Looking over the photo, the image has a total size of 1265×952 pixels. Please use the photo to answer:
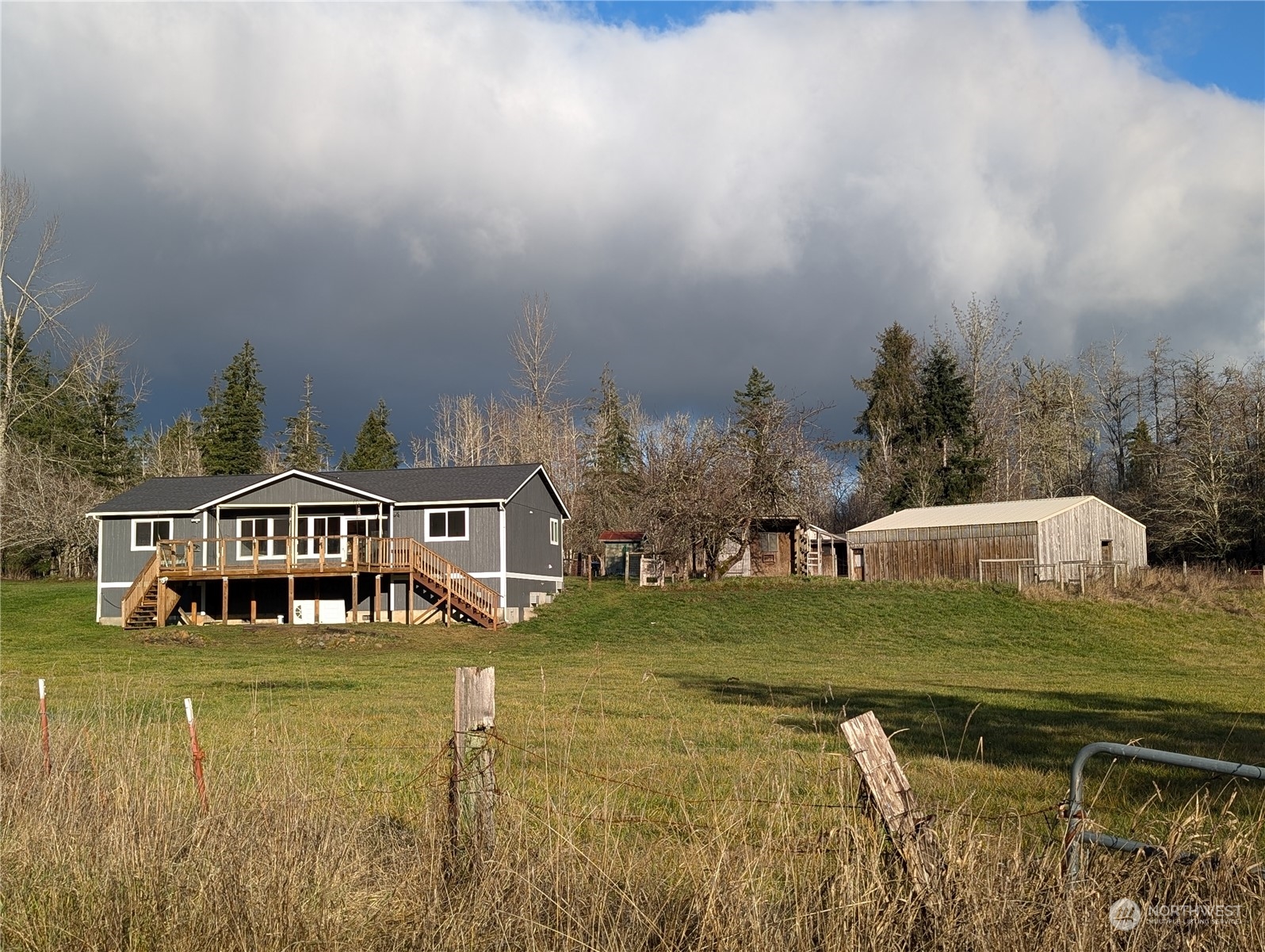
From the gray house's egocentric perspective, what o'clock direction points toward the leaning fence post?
The leaning fence post is roughly at 12 o'clock from the gray house.

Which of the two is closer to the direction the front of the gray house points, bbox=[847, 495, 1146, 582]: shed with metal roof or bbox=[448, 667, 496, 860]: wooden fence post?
the wooden fence post

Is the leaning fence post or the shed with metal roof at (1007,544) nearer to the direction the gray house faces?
the leaning fence post

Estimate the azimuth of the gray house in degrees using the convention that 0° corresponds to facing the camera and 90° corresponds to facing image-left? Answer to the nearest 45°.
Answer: approximately 0°

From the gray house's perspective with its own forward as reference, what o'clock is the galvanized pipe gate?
The galvanized pipe gate is roughly at 12 o'clock from the gray house.

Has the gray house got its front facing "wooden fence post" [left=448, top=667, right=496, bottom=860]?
yes

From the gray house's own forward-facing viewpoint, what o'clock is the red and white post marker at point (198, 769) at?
The red and white post marker is roughly at 12 o'clock from the gray house.
